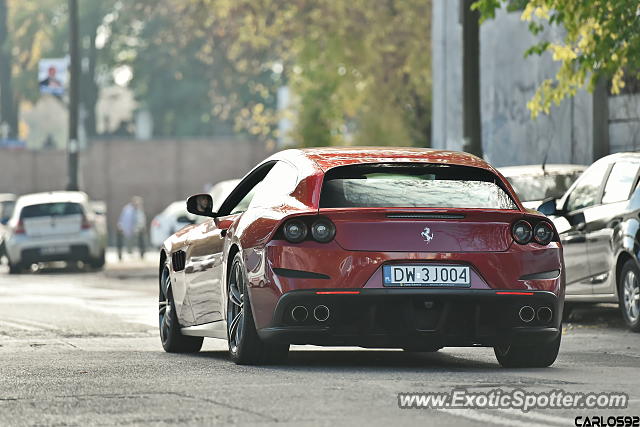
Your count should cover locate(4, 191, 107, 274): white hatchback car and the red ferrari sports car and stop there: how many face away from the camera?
2

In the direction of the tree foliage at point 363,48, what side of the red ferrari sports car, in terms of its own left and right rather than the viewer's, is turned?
front

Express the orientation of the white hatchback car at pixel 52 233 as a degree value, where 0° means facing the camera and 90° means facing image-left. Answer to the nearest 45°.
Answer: approximately 180°

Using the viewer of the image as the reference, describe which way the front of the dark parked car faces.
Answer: facing away from the viewer and to the left of the viewer

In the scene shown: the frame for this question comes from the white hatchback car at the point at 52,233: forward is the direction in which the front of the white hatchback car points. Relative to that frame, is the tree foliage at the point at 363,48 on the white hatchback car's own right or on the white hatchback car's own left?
on the white hatchback car's own right

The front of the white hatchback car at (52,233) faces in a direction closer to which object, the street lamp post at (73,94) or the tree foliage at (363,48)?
the street lamp post

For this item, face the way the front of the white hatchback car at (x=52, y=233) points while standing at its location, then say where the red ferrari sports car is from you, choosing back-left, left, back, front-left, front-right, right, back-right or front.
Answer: back

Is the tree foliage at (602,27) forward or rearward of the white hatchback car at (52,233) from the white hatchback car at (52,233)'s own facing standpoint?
rearward

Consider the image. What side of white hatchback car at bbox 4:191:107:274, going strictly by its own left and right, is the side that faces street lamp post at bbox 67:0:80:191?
front

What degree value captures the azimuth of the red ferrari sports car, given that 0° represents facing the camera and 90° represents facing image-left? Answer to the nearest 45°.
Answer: approximately 180°

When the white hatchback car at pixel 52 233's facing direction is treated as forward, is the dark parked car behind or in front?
behind
